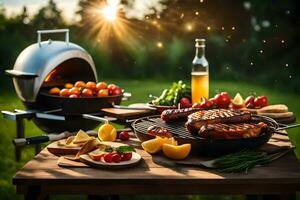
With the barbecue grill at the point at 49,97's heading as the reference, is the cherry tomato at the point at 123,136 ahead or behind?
ahead

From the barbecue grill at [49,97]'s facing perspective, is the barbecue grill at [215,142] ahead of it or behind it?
ahead

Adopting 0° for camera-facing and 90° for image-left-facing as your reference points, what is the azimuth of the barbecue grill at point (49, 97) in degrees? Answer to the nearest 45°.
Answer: approximately 315°
